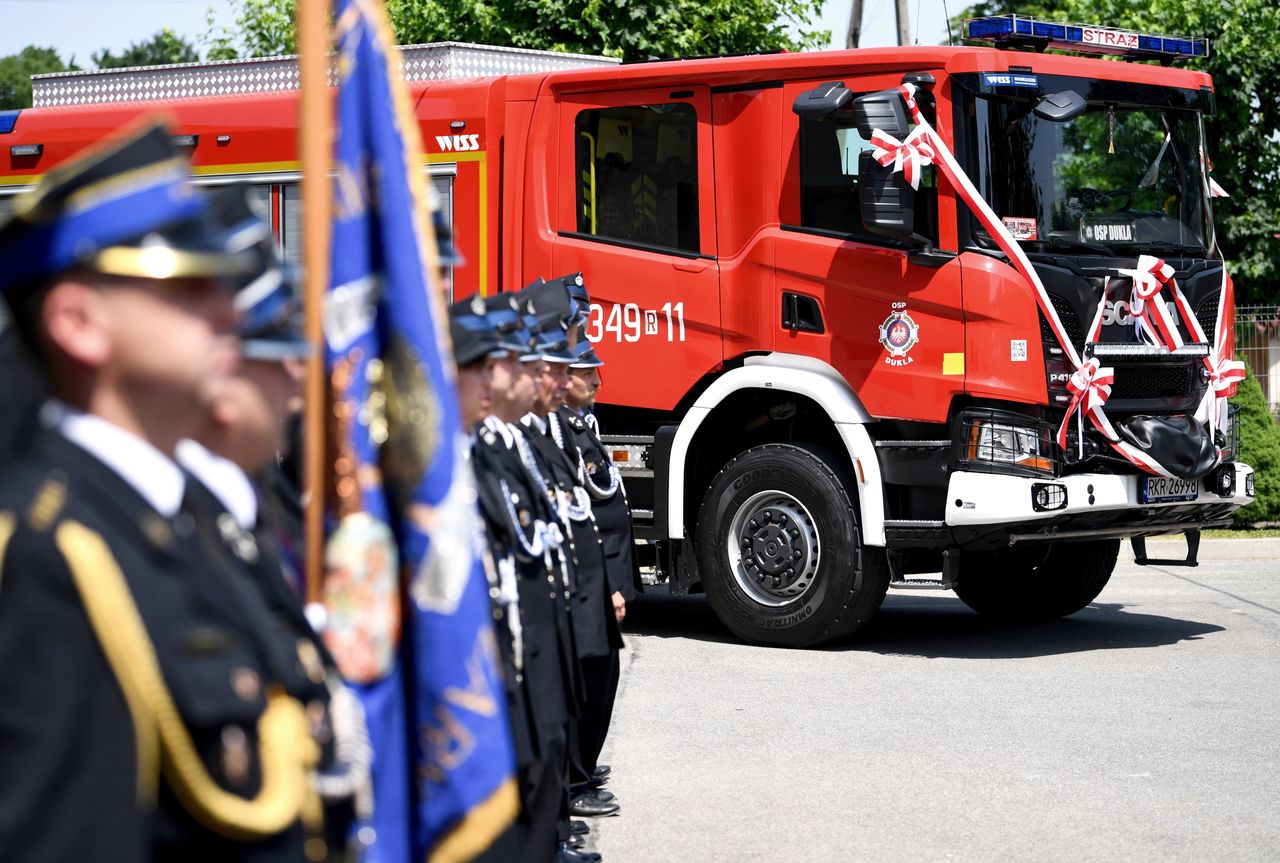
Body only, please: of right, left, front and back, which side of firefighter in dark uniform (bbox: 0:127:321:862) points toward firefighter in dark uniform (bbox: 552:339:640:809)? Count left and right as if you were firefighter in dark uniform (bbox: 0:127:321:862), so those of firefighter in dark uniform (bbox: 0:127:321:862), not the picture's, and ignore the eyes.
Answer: left

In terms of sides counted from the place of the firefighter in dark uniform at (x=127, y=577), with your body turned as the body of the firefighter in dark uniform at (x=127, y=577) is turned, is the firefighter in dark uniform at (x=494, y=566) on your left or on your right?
on your left

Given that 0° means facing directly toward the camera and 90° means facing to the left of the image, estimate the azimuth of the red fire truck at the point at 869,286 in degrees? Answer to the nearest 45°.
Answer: approximately 315°

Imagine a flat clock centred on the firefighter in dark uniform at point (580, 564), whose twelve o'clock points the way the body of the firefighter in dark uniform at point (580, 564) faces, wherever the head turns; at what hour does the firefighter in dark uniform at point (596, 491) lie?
the firefighter in dark uniform at point (596, 491) is roughly at 9 o'clock from the firefighter in dark uniform at point (580, 564).

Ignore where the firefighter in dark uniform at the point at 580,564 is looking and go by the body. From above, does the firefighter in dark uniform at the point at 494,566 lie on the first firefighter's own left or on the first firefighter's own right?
on the first firefighter's own right
